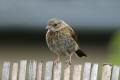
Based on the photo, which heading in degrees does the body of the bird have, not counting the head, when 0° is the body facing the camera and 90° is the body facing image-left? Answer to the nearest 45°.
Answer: approximately 45°
